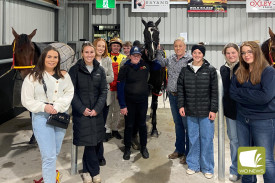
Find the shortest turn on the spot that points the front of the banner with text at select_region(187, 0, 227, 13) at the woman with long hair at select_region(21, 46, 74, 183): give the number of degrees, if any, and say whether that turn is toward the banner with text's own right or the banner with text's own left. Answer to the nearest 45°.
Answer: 0° — it already faces them

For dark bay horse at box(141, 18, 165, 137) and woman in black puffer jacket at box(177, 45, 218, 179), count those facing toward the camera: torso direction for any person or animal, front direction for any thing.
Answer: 2

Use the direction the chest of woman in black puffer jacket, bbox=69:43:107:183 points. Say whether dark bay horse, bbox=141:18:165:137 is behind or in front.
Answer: behind

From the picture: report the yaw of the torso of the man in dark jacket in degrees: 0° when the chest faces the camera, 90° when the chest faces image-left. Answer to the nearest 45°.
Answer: approximately 0°

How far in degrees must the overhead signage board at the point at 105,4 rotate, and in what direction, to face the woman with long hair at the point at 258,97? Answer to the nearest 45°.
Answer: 0° — it already faces them

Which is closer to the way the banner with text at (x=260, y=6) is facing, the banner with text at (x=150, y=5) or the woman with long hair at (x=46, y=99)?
the woman with long hair

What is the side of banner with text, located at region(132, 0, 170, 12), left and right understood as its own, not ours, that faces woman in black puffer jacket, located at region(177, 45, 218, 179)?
front

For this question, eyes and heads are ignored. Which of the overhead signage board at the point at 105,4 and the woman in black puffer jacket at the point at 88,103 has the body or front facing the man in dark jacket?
the overhead signage board
